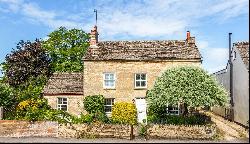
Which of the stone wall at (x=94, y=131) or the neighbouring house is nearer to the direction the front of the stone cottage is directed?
the stone wall

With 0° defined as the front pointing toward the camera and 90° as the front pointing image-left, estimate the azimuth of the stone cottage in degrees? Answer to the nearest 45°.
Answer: approximately 0°

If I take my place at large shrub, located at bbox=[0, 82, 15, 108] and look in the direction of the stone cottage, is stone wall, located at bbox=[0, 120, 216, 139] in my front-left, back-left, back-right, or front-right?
front-right

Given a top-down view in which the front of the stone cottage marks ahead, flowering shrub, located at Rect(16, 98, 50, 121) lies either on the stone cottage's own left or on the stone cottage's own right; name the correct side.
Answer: on the stone cottage's own right

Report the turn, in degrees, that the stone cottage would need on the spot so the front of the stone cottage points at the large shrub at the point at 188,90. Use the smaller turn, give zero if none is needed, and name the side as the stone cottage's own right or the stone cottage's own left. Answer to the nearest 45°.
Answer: approximately 45° to the stone cottage's own left

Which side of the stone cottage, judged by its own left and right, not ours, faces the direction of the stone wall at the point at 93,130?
front

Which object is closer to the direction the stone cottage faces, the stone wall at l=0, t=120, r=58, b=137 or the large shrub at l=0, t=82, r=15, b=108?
the stone wall

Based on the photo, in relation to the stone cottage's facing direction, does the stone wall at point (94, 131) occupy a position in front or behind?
in front

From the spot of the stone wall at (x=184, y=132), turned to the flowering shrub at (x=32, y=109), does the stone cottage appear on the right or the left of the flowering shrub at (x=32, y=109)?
right

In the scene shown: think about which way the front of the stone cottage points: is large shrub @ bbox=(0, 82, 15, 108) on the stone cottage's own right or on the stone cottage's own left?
on the stone cottage's own right
